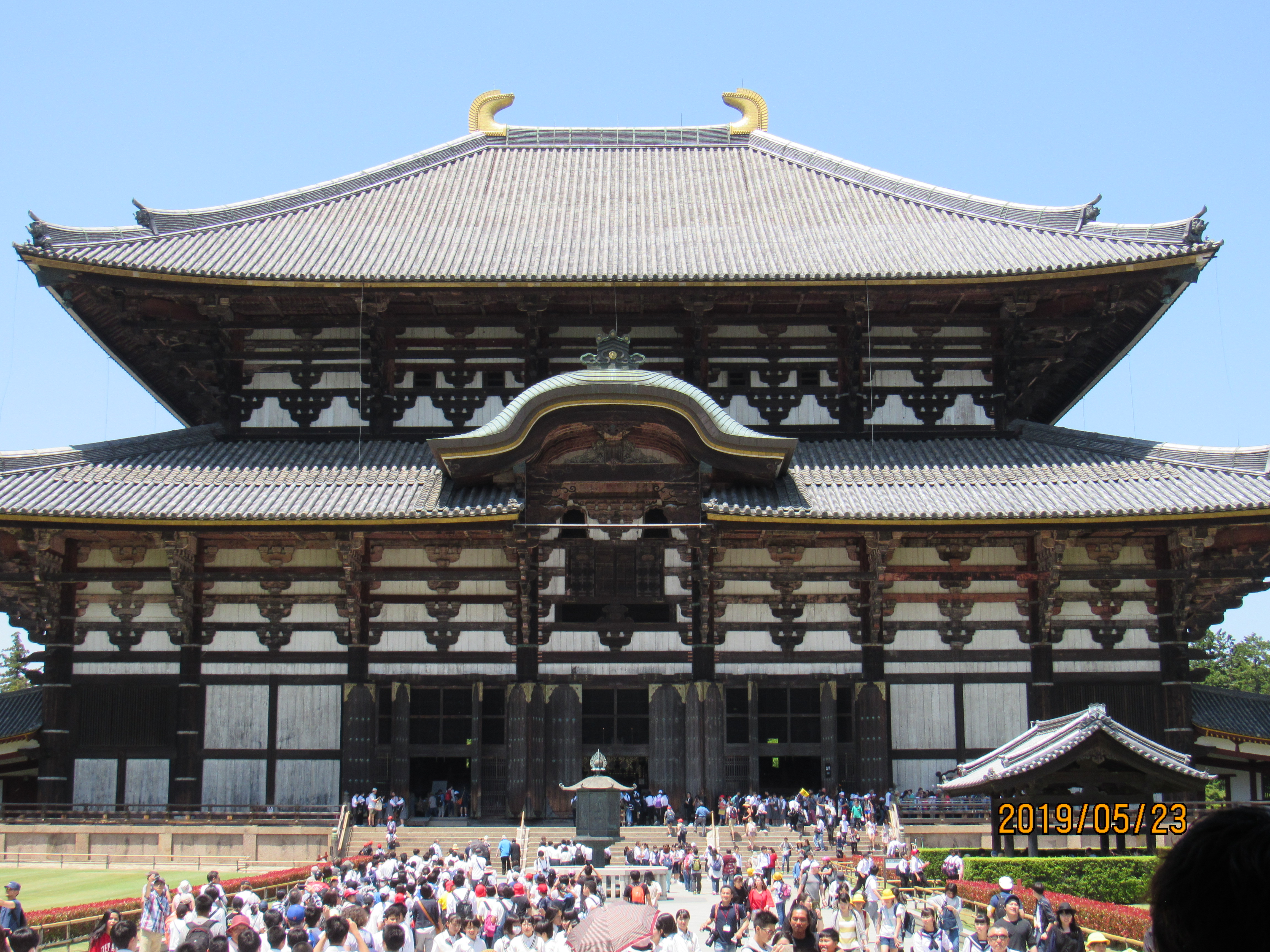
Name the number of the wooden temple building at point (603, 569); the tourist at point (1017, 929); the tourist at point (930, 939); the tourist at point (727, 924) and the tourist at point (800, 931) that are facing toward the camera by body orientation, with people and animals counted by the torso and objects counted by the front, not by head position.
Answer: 5

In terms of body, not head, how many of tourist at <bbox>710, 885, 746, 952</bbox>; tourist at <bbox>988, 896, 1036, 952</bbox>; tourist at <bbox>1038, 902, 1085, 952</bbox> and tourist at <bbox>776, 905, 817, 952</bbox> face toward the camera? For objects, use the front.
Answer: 4

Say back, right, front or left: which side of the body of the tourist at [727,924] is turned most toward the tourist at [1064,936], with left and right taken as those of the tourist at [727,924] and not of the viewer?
left

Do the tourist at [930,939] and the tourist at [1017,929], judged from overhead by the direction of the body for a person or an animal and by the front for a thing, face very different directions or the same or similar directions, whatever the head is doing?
same or similar directions

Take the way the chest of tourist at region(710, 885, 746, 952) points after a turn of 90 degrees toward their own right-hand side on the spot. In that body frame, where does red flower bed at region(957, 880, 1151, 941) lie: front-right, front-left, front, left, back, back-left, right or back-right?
back-right

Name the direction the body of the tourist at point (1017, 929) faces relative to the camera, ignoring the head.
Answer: toward the camera

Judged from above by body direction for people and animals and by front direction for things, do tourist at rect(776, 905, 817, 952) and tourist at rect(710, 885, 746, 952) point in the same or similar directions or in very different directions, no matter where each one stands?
same or similar directions

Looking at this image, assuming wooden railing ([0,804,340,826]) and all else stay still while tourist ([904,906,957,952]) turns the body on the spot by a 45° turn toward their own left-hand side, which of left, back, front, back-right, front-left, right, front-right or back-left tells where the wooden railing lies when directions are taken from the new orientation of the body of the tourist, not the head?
back

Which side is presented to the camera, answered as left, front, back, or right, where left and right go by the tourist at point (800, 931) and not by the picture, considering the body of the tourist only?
front

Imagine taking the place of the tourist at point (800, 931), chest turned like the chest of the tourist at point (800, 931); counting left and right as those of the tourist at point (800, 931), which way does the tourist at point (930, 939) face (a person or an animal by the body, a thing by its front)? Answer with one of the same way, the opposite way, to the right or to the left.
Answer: the same way

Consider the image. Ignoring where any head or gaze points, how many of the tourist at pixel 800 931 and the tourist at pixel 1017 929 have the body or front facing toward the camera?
2

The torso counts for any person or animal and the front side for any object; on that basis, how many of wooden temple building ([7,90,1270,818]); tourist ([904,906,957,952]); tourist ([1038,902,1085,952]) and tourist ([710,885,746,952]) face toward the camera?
4

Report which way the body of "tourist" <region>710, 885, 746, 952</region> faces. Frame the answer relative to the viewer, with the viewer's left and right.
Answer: facing the viewer
